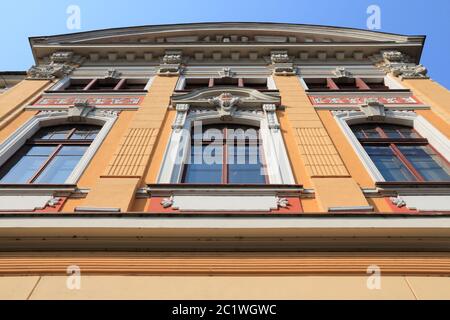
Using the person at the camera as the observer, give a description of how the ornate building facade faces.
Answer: facing the viewer
